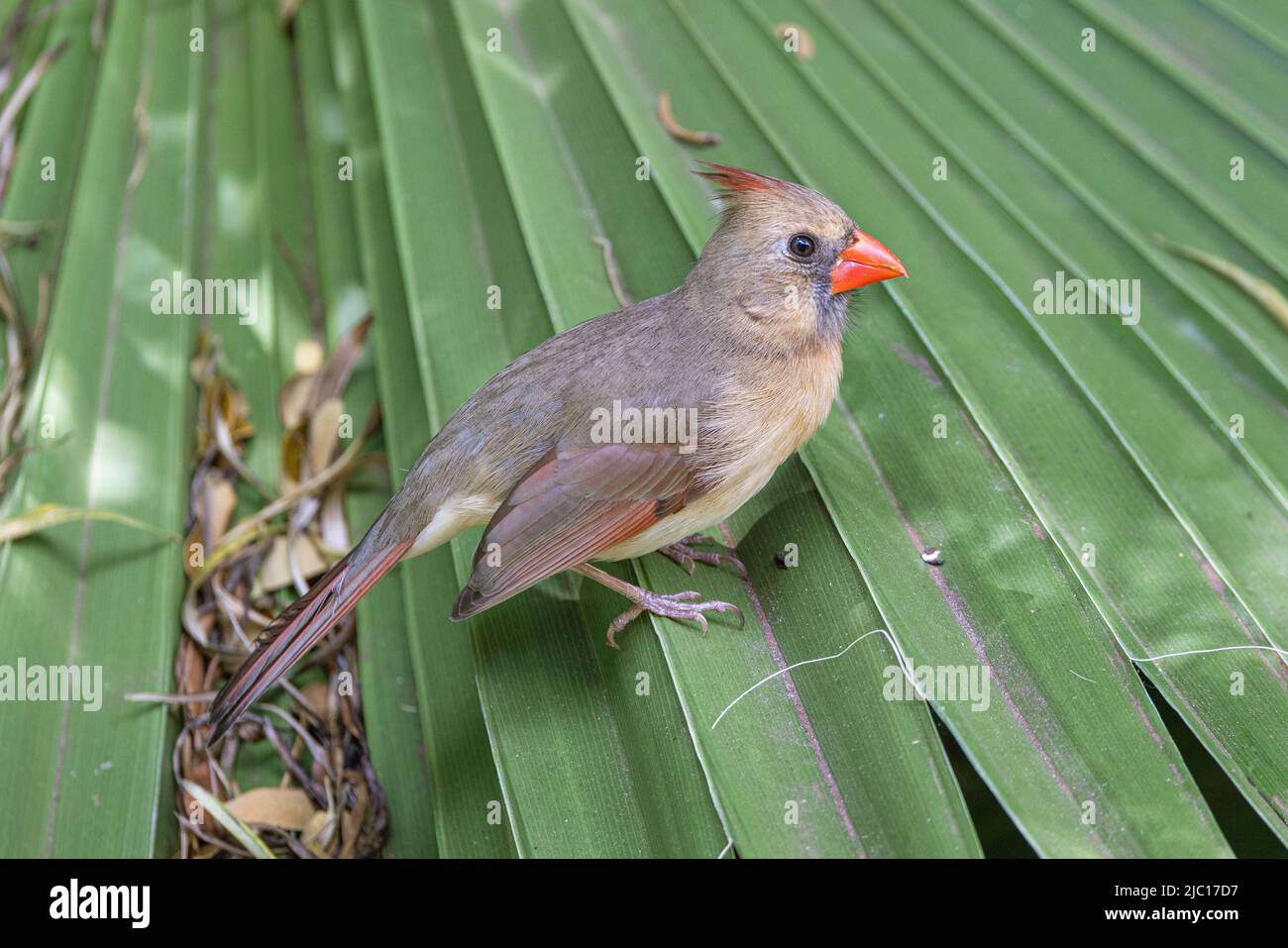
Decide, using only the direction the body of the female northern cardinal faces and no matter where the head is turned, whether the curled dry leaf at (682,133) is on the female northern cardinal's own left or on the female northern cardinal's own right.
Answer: on the female northern cardinal's own left

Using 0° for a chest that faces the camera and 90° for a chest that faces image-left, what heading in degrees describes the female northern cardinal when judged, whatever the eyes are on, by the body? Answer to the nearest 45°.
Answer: approximately 270°
